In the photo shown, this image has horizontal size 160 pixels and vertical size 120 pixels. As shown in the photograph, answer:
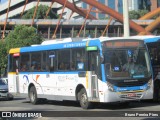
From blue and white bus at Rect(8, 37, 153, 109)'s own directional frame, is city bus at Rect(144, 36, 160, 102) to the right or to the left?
on its left

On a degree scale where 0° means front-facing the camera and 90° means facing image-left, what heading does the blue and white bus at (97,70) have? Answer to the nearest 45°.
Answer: approximately 315°
